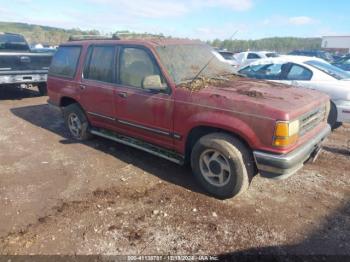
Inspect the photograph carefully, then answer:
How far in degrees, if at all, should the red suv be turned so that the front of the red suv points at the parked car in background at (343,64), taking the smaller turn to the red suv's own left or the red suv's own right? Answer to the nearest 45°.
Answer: approximately 90° to the red suv's own left

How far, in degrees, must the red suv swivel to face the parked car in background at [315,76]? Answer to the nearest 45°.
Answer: approximately 90° to its left

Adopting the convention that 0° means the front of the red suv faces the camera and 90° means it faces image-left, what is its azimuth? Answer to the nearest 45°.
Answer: approximately 315°

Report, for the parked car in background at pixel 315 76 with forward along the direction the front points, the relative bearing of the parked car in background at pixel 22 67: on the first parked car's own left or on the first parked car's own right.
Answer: on the first parked car's own left

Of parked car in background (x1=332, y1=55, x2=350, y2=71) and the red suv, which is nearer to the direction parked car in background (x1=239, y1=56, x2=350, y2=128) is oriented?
the parked car in background

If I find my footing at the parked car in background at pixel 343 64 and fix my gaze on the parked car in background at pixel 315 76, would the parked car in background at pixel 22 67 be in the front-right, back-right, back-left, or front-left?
front-right

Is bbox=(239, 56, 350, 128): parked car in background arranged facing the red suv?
no

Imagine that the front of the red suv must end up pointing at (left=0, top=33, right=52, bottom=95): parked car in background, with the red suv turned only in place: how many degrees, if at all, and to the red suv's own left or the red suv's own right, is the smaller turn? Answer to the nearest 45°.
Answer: approximately 180°

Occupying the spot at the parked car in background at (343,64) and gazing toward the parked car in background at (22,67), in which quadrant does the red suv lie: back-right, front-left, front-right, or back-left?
front-left
